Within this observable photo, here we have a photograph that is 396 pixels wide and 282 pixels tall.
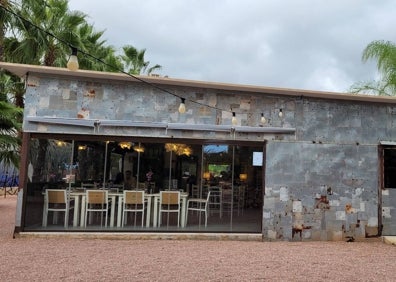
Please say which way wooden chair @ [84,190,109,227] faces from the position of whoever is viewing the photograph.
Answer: facing away from the viewer

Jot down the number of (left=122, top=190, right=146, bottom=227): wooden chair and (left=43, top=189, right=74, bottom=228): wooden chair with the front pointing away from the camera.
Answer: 2

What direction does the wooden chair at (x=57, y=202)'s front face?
away from the camera

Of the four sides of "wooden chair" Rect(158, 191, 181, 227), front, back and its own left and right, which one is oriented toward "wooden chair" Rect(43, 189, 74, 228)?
left

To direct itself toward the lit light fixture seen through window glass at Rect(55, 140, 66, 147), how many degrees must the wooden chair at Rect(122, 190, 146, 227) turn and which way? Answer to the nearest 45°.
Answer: approximately 90° to its left

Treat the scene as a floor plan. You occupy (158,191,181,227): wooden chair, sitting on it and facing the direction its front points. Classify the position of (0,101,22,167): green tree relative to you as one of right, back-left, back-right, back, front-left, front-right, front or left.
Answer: front-left

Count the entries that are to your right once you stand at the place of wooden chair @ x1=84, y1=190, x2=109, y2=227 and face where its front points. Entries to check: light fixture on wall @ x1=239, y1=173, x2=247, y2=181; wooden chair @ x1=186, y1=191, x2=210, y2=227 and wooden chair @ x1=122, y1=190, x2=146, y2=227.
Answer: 3

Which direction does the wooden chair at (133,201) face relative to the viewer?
away from the camera

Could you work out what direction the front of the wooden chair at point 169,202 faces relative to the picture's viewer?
facing away from the viewer

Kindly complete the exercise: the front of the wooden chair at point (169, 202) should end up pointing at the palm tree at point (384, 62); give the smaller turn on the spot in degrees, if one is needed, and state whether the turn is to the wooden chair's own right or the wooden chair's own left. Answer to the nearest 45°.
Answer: approximately 45° to the wooden chair's own right

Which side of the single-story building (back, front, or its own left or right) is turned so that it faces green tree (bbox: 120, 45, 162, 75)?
back

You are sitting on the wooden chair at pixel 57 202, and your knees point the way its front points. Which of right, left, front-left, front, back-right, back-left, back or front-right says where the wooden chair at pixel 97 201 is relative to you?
right
